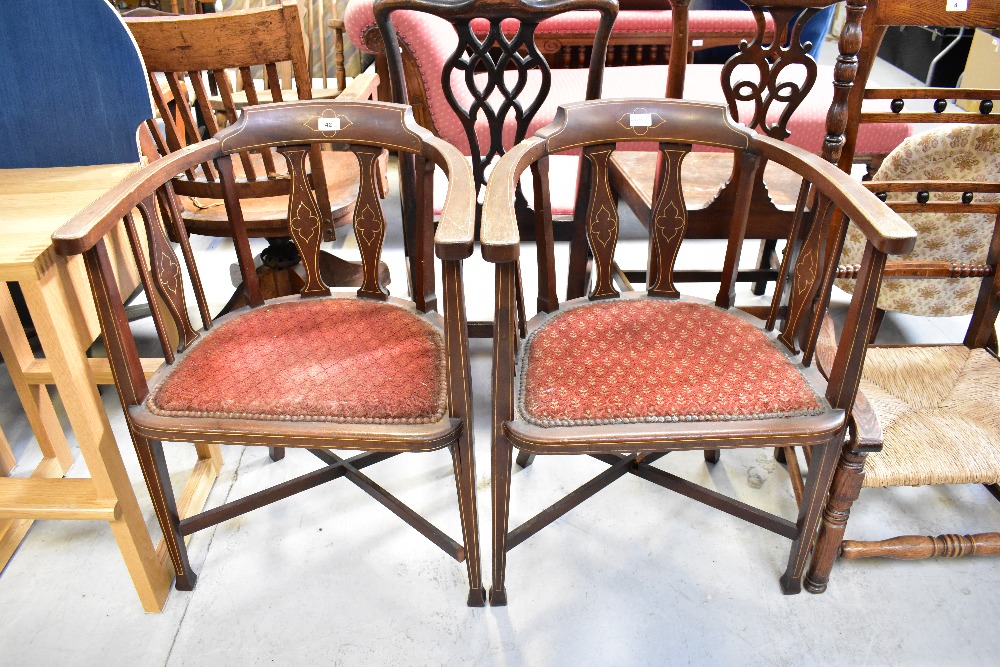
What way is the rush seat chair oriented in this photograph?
toward the camera

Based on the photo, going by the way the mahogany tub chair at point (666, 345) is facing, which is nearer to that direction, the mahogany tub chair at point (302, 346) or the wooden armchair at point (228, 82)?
the mahogany tub chair

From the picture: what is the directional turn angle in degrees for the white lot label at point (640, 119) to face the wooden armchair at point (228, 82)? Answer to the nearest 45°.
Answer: approximately 90° to its right

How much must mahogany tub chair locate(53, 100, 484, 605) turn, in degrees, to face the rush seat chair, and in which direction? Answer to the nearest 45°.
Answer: approximately 90° to its left

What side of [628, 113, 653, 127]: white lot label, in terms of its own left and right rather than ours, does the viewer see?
front

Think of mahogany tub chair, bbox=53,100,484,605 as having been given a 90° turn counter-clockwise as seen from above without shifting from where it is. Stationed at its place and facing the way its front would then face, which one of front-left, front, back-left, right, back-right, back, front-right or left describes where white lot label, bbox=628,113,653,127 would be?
front

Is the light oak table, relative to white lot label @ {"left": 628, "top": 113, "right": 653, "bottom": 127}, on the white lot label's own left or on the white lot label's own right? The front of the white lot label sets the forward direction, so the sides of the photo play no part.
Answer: on the white lot label's own right

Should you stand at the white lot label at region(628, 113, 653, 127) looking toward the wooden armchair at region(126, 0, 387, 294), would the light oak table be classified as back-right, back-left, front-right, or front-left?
front-left

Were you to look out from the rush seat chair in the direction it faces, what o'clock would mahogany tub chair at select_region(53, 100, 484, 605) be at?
The mahogany tub chair is roughly at 2 o'clock from the rush seat chair.

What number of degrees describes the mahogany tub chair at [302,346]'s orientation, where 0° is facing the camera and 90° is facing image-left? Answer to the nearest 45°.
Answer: approximately 0°

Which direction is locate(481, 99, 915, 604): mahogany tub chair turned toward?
toward the camera

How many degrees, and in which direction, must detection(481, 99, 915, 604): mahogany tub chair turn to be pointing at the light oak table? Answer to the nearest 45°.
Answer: approximately 90° to its right

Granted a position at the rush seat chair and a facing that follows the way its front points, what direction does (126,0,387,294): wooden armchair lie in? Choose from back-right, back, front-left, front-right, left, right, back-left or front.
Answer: right
